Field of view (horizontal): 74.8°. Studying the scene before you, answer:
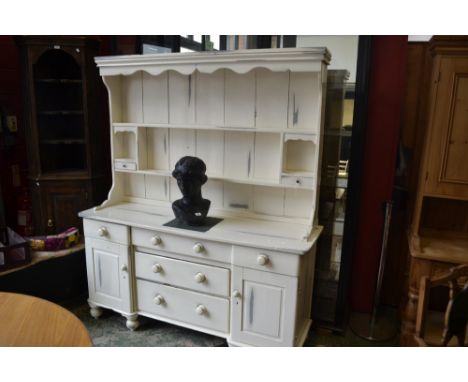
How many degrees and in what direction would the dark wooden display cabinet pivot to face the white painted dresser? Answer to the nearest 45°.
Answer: approximately 45° to its left

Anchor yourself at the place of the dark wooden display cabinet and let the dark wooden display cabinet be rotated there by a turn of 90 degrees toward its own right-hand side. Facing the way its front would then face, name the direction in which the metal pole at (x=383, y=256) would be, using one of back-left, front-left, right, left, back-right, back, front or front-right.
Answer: back-left

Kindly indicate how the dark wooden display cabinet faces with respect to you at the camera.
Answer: facing the viewer

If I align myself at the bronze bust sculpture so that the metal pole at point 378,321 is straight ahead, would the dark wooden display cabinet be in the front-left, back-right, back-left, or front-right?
back-left

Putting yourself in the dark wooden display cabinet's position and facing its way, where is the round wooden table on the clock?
The round wooden table is roughly at 12 o'clock from the dark wooden display cabinet.

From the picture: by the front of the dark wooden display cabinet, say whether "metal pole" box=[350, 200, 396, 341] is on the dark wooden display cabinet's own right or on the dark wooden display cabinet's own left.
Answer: on the dark wooden display cabinet's own left

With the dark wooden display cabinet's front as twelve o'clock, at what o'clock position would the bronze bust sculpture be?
The bronze bust sculpture is roughly at 11 o'clock from the dark wooden display cabinet.
